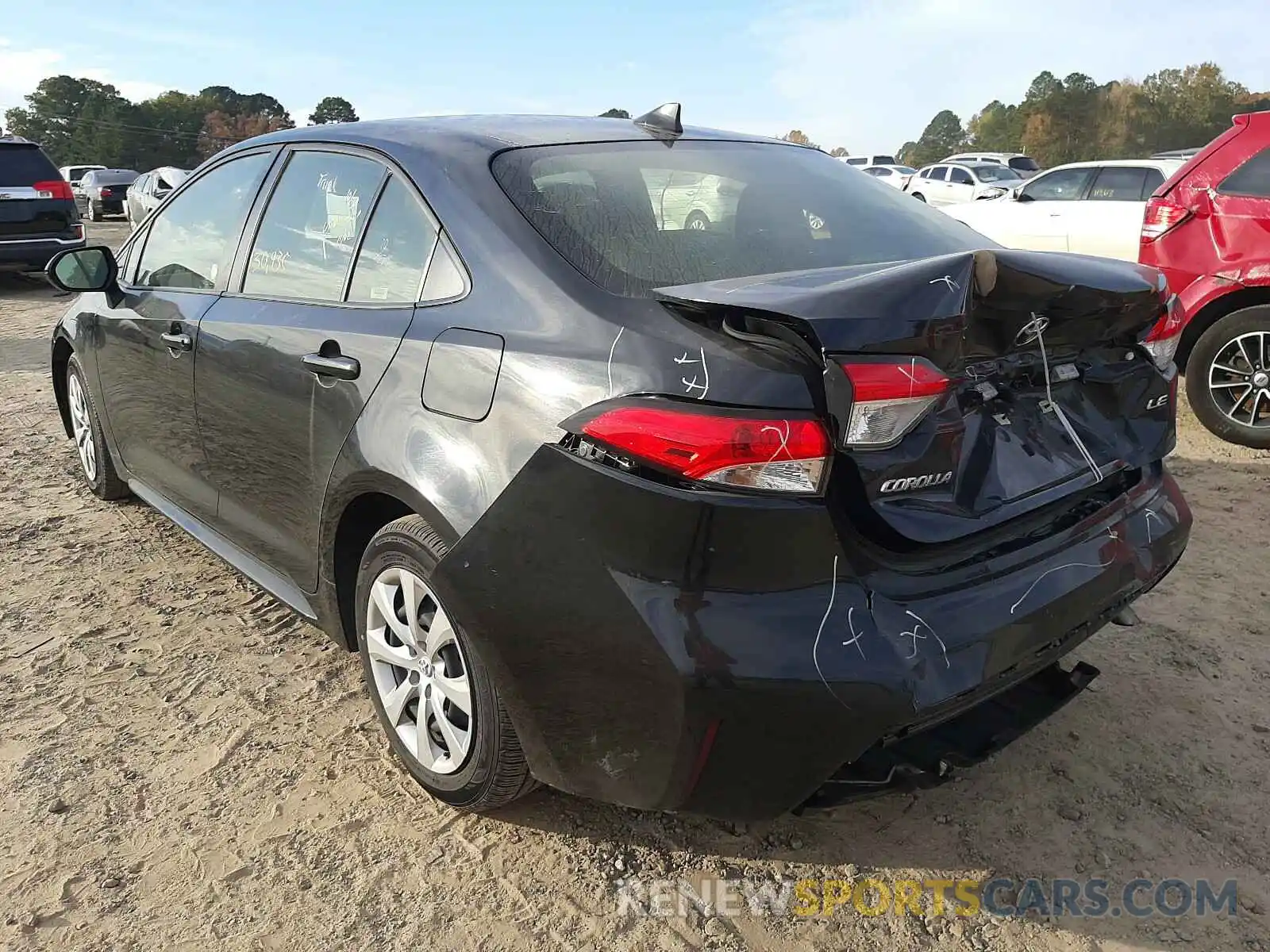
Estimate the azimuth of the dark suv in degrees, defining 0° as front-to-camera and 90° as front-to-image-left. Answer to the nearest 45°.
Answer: approximately 180°

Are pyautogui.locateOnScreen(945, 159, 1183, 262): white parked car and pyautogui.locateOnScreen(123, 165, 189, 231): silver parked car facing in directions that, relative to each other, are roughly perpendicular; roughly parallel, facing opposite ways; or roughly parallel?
roughly perpendicular

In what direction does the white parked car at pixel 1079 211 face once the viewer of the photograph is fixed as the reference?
facing to the left of the viewer

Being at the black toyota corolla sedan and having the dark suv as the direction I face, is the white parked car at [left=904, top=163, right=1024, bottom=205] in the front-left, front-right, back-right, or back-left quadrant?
front-right

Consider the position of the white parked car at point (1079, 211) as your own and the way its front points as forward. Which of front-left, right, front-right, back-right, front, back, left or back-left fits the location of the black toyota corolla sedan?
left

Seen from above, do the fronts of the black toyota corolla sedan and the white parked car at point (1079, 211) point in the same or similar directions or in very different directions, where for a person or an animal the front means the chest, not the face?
same or similar directions

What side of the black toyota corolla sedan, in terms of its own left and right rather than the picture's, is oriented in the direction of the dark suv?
front

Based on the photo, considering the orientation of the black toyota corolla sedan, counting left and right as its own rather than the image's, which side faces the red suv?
right
